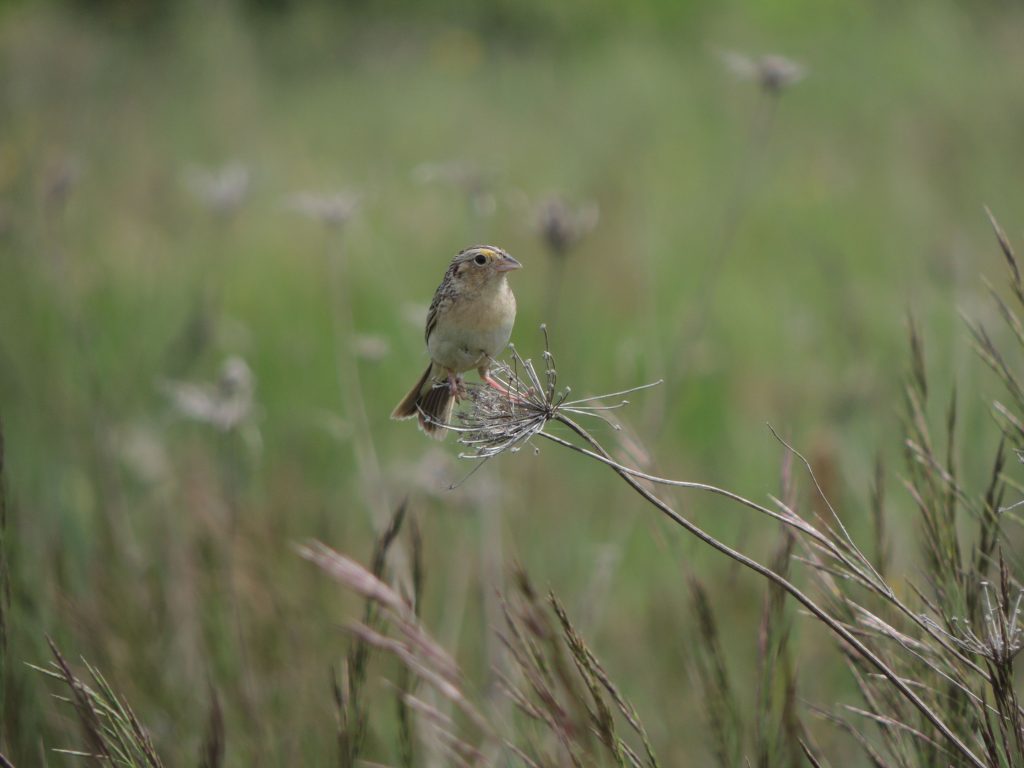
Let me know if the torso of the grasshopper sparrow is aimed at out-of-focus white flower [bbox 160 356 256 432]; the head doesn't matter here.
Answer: no

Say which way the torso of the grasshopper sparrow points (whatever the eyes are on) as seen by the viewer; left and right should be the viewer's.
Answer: facing the viewer and to the right of the viewer

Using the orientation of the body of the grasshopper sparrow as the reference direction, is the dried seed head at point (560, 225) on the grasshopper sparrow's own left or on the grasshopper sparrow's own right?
on the grasshopper sparrow's own left

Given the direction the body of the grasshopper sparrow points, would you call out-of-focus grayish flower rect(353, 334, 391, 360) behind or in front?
behind

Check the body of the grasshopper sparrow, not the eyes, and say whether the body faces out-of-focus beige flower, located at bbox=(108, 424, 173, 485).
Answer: no

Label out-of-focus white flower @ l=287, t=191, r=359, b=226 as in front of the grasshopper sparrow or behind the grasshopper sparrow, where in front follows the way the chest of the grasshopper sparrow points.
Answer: behind

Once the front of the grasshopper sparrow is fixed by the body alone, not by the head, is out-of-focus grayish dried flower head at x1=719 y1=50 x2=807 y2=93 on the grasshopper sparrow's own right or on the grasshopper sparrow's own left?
on the grasshopper sparrow's own left

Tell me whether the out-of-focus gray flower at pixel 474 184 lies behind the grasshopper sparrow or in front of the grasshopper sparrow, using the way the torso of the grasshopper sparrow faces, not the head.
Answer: behind
